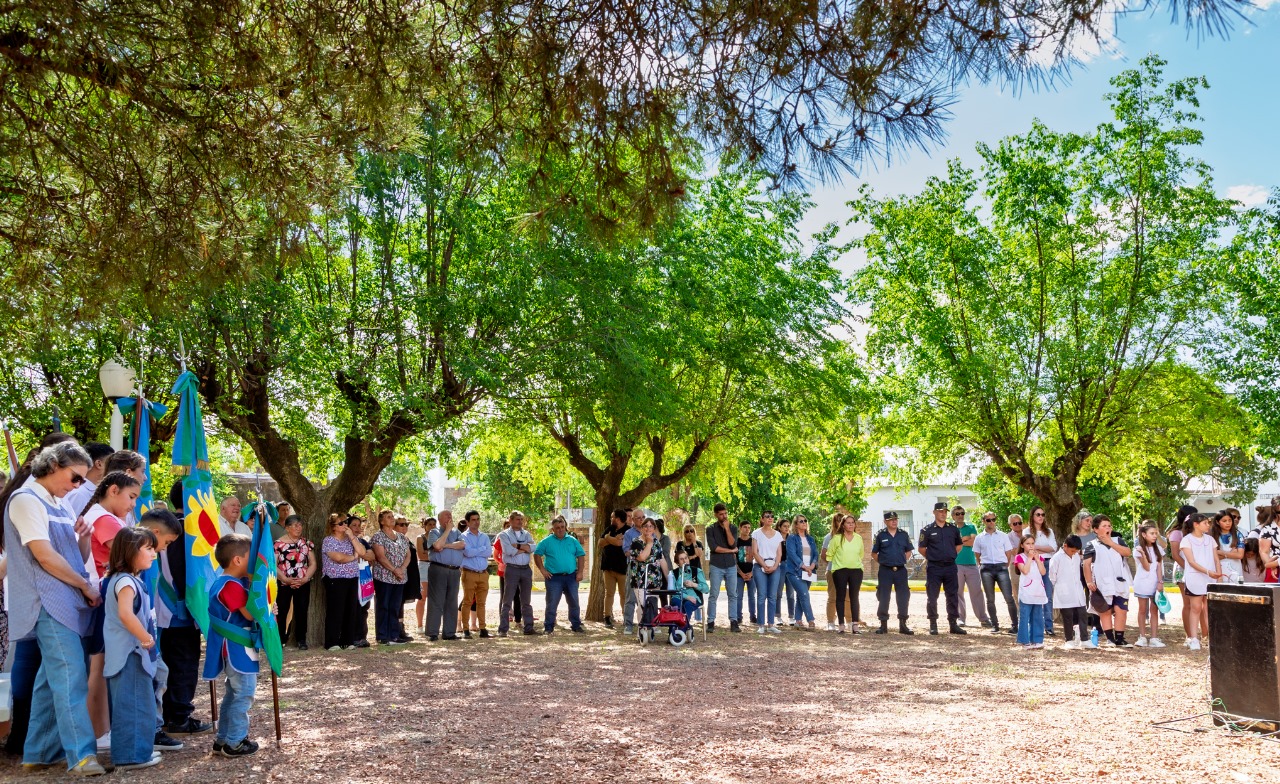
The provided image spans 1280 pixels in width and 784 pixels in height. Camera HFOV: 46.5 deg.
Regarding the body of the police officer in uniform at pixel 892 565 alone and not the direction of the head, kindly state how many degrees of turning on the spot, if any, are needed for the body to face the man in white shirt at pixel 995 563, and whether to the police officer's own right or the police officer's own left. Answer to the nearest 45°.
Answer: approximately 90° to the police officer's own left

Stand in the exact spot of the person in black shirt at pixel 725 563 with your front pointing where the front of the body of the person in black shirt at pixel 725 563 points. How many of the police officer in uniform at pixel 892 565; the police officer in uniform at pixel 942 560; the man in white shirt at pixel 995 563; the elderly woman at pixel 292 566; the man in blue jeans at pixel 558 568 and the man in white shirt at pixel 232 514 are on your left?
3

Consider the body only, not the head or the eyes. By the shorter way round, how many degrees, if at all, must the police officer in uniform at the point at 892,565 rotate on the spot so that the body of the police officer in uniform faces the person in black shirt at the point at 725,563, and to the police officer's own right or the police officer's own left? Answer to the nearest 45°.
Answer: approximately 90° to the police officer's own right

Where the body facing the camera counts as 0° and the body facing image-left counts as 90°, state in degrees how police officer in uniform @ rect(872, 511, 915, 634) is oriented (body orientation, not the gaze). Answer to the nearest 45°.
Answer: approximately 0°

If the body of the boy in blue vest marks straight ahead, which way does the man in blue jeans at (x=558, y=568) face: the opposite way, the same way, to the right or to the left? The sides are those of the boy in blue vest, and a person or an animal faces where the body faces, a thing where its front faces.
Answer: to the right

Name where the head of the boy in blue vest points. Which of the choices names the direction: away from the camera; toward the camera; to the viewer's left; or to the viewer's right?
to the viewer's right

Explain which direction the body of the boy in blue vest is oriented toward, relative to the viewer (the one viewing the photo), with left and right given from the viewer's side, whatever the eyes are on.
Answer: facing to the right of the viewer

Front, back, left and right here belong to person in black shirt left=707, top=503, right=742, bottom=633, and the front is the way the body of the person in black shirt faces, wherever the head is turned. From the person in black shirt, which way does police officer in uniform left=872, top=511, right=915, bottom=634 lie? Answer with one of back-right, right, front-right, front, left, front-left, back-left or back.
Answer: left

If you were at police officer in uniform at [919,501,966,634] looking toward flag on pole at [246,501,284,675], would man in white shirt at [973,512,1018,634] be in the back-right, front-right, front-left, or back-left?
back-left
